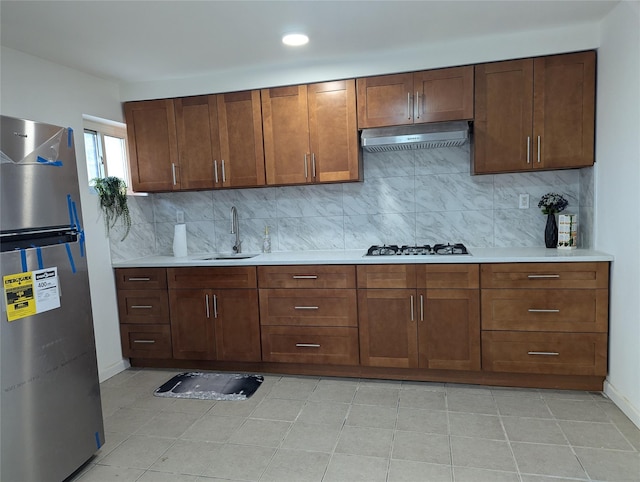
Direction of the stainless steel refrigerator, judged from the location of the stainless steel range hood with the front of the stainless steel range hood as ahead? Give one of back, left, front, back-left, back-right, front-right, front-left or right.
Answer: front-right

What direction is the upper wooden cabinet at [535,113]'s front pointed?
toward the camera

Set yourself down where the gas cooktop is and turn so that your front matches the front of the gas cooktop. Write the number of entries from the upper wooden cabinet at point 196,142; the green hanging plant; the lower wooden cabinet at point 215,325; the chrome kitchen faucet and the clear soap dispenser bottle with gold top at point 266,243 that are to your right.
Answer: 5

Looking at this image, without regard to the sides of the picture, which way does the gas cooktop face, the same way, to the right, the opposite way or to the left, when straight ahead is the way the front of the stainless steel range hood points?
the same way

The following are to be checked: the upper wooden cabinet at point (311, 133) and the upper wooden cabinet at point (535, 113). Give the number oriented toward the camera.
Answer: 2

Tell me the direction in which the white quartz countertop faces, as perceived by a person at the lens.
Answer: facing the viewer

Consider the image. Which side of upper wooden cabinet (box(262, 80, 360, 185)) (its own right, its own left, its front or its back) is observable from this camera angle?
front

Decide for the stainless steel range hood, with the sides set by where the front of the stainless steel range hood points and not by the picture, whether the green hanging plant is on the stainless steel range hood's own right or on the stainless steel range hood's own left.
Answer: on the stainless steel range hood's own right

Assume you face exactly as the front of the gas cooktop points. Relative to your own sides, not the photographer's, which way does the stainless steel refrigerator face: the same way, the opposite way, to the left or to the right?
to the left

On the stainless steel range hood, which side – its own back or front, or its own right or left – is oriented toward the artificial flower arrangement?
left
